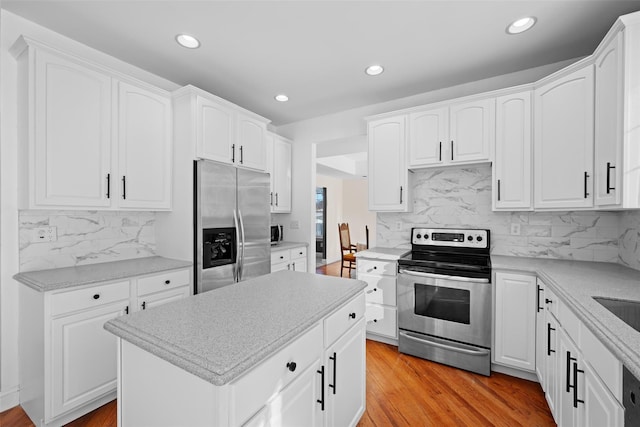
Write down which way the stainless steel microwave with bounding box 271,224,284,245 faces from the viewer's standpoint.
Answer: facing the viewer and to the right of the viewer

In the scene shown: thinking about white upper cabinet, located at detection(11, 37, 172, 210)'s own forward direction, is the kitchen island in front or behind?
in front

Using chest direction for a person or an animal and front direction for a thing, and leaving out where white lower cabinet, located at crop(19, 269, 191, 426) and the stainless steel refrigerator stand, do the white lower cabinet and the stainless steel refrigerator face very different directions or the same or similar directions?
same or similar directions

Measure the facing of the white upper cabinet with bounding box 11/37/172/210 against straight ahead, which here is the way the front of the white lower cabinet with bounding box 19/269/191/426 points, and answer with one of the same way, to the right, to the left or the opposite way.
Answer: the same way

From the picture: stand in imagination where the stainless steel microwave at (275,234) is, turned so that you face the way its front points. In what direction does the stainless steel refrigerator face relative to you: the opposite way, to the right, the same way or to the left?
the same way

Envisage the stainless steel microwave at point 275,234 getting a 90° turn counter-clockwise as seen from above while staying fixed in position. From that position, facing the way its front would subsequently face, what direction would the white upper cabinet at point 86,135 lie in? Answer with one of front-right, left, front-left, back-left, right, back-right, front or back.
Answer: back

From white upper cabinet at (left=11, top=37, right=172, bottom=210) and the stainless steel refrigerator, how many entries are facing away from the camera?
0

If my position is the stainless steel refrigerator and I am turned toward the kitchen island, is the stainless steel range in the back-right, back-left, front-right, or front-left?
front-left

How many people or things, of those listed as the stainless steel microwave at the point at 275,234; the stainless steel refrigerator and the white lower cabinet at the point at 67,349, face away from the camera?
0

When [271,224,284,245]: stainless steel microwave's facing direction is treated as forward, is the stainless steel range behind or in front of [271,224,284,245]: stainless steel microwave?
in front
